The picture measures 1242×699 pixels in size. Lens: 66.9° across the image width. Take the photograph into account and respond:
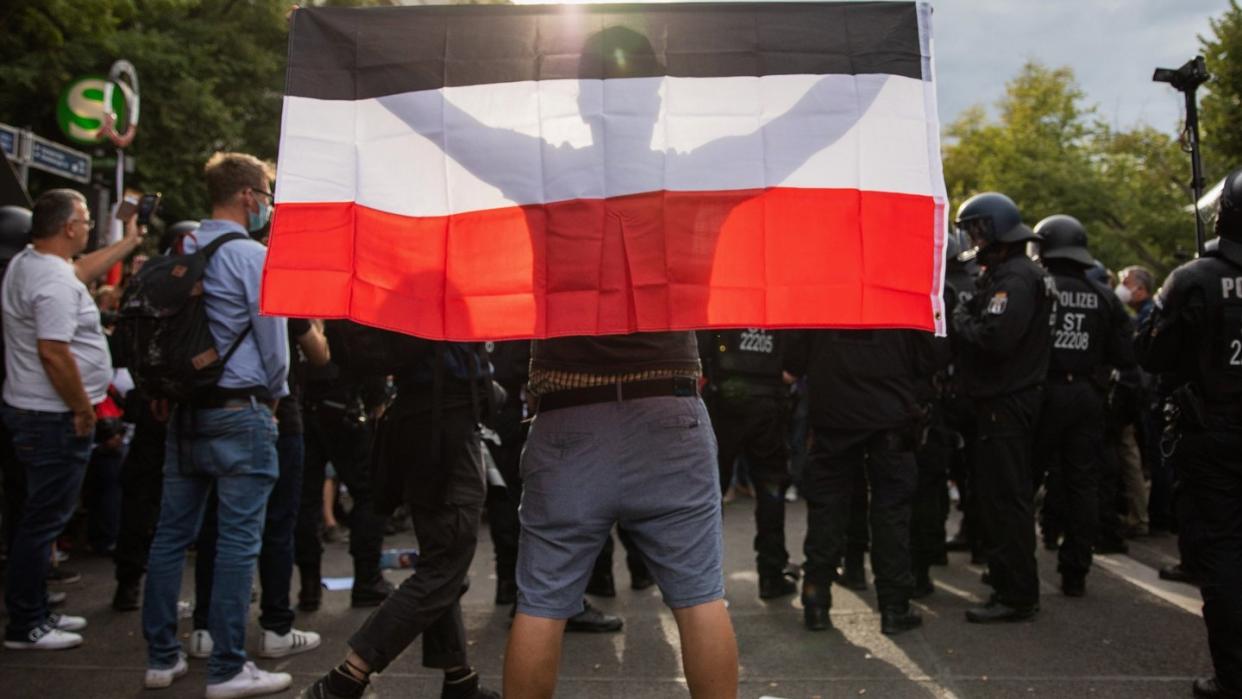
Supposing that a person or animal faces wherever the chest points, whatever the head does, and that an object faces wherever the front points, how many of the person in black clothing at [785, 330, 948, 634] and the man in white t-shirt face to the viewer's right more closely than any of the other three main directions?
1

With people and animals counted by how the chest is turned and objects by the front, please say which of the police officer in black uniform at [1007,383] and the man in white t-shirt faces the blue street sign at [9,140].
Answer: the police officer in black uniform

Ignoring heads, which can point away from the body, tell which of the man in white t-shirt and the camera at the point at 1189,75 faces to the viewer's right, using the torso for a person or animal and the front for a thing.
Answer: the man in white t-shirt

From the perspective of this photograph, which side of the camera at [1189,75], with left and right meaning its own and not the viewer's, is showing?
left

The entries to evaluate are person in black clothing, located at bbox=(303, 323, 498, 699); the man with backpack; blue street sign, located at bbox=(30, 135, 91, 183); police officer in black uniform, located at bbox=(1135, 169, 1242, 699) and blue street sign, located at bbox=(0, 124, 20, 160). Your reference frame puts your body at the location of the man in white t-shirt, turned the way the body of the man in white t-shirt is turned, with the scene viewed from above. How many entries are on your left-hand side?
2

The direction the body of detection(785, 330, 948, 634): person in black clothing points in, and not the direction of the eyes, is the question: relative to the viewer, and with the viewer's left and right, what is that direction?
facing away from the viewer

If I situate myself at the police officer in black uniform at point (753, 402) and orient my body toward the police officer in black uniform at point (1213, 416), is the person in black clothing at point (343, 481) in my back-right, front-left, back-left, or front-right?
back-right

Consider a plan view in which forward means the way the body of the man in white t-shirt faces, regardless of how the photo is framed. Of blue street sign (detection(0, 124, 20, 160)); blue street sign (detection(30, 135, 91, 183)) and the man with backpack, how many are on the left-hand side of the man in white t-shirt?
2

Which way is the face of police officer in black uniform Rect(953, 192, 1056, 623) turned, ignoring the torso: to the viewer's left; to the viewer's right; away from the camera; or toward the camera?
to the viewer's left

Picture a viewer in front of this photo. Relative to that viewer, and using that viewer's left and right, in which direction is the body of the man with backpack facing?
facing away from the viewer and to the right of the viewer

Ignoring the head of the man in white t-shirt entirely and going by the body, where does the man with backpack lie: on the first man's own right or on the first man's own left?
on the first man's own right

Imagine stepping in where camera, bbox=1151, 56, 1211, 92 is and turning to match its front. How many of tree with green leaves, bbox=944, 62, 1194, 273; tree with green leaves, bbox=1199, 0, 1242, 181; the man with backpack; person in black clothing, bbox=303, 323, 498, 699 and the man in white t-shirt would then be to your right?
2

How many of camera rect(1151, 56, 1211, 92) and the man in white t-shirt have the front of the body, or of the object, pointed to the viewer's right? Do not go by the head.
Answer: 1

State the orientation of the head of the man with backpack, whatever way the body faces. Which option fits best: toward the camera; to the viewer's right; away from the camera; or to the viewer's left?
to the viewer's right

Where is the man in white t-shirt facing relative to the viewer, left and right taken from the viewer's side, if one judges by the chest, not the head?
facing to the right of the viewer

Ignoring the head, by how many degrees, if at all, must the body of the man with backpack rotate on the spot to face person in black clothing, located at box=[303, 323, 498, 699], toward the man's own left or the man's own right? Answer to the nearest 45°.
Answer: approximately 90° to the man's own right

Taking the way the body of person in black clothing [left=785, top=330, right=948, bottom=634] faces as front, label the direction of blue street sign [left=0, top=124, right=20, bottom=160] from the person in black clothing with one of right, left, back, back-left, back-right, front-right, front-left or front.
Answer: left

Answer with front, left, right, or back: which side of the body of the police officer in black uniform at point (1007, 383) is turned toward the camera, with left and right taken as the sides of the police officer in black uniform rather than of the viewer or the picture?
left

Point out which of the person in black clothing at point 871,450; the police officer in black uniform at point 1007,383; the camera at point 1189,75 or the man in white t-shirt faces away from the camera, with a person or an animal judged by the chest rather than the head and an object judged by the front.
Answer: the person in black clothing

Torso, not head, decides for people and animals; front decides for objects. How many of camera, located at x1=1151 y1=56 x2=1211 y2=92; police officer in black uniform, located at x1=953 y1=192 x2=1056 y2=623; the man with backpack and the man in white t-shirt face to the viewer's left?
2
